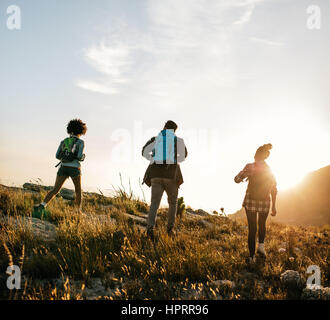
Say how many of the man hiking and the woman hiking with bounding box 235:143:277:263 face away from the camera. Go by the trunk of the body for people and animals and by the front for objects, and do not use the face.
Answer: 2

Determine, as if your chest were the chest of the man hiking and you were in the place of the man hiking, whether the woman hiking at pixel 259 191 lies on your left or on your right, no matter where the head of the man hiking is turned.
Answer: on your right

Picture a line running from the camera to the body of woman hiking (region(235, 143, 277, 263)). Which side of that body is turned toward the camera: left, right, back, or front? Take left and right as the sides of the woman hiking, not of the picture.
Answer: back

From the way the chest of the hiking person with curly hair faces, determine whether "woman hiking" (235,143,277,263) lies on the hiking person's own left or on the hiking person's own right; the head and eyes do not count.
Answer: on the hiking person's own right

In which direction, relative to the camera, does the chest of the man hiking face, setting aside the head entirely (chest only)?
away from the camera

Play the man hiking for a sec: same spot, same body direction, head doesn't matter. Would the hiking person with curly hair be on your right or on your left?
on your left

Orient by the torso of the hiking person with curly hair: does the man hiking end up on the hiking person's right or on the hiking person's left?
on the hiking person's right

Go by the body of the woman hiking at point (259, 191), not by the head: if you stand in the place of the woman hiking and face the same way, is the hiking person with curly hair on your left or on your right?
on your left
